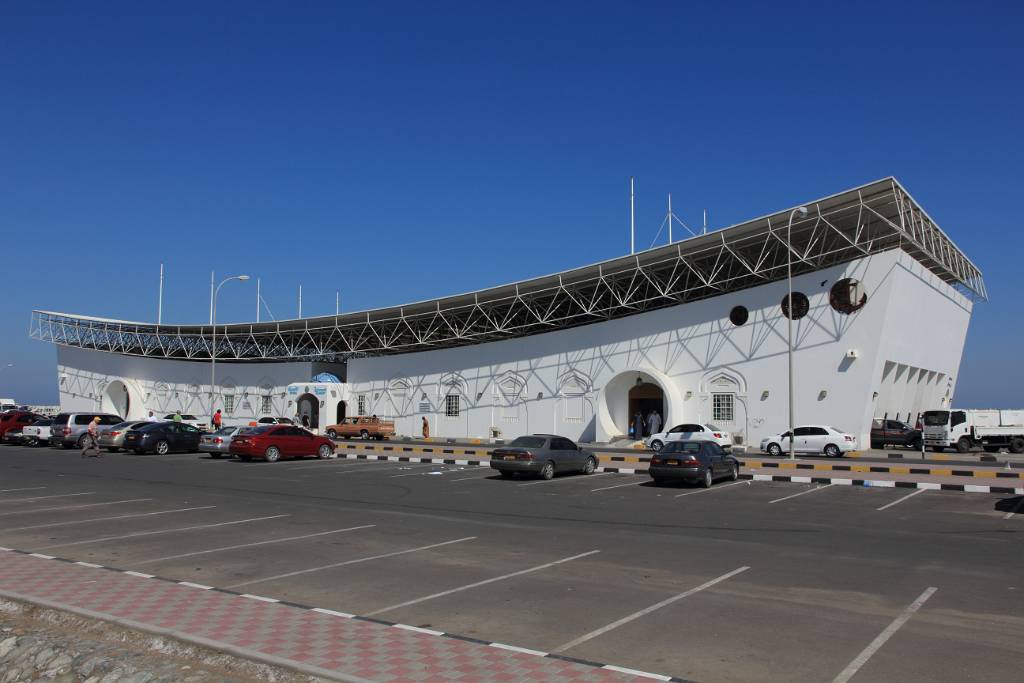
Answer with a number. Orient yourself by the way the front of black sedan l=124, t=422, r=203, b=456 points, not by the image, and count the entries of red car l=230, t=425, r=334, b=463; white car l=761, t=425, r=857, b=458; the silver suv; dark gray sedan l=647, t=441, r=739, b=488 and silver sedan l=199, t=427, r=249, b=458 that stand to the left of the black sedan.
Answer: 1

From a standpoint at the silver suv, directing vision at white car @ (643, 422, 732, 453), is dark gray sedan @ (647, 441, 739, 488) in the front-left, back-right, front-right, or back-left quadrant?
front-right

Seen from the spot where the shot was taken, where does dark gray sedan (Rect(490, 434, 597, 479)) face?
facing away from the viewer and to the right of the viewer

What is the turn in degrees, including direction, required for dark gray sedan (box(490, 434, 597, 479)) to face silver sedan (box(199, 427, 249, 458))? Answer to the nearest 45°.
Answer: approximately 90° to its left
